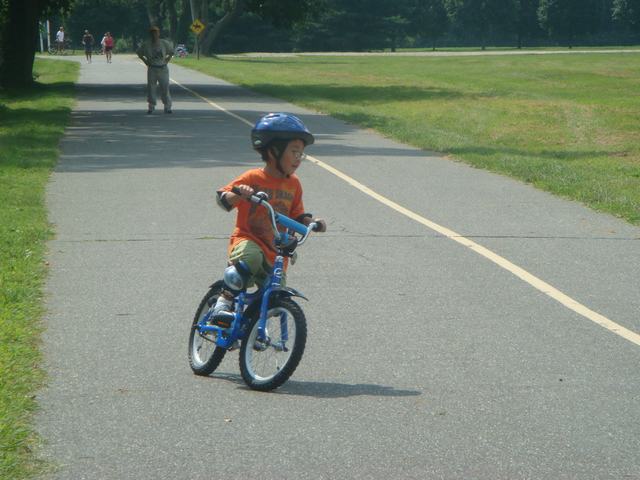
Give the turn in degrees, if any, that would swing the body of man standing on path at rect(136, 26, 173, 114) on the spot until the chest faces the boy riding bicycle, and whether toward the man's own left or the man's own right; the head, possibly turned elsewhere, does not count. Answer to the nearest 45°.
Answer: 0° — they already face them

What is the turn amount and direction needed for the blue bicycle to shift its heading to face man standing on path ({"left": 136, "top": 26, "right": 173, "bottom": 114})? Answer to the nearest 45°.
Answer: approximately 135° to its left

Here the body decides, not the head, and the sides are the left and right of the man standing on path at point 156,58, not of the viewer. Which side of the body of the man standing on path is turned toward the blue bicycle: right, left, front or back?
front

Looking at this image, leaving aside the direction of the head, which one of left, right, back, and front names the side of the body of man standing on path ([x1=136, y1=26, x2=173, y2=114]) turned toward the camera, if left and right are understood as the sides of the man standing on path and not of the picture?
front

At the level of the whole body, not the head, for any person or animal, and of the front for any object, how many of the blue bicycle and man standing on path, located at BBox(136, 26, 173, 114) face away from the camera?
0

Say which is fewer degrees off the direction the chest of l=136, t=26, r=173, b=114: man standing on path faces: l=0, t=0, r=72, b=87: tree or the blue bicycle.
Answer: the blue bicycle

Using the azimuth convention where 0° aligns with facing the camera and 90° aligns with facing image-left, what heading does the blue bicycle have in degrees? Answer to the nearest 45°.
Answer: approximately 315°

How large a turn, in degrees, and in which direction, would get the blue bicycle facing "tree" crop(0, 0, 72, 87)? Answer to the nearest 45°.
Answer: approximately 135° to its left
